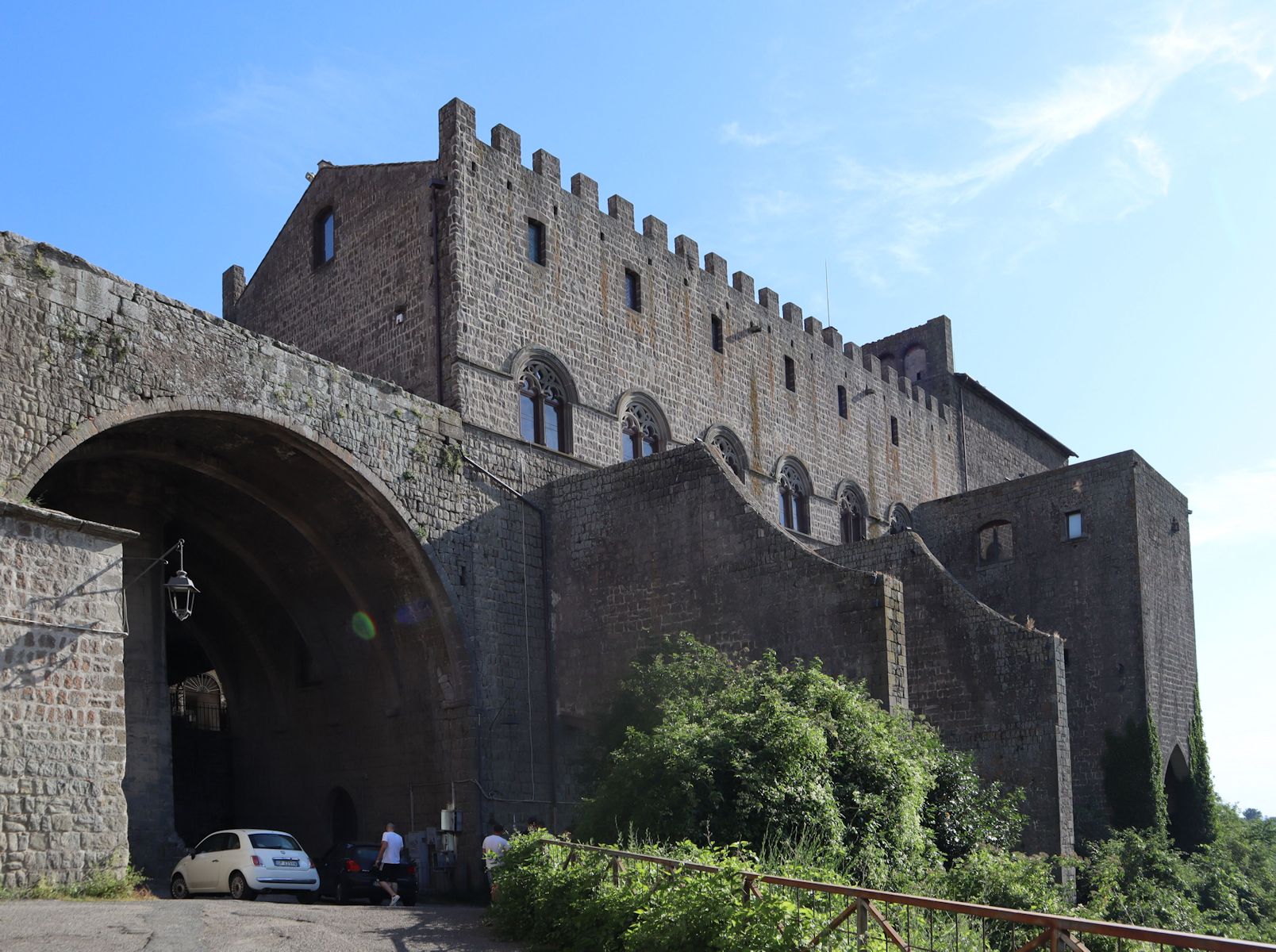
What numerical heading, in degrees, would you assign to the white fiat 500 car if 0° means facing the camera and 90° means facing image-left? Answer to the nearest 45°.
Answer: approximately 135°

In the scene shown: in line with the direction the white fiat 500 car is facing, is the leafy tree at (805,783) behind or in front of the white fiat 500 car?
behind

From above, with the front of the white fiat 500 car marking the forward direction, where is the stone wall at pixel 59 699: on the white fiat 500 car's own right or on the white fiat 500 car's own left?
on the white fiat 500 car's own left

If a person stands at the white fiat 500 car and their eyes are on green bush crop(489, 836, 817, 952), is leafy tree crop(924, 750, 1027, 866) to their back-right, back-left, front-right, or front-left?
front-left

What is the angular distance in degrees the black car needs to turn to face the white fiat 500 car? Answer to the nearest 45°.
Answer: approximately 90° to its left

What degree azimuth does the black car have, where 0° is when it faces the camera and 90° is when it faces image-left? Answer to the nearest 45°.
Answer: approximately 135°

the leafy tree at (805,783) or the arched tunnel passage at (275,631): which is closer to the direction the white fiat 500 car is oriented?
the arched tunnel passage

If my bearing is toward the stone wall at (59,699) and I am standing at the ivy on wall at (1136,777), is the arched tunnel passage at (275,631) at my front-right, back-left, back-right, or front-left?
front-right

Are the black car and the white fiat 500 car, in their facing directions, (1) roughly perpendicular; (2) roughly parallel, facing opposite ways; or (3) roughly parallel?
roughly parallel

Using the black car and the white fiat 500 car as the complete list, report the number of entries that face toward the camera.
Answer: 0
